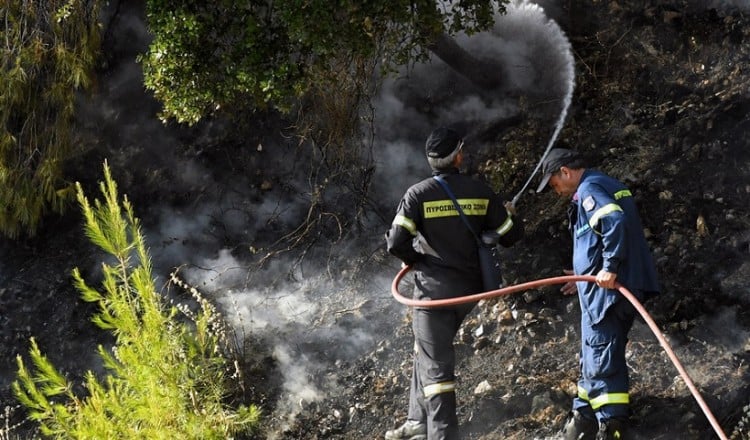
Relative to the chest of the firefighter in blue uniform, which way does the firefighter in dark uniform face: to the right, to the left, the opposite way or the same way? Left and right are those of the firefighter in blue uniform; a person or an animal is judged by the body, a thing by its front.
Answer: to the right

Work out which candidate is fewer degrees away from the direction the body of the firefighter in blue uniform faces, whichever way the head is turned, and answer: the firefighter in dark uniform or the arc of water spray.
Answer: the firefighter in dark uniform

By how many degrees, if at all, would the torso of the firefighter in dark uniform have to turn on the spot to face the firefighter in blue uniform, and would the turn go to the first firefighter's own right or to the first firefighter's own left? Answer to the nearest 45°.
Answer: approximately 90° to the first firefighter's own right

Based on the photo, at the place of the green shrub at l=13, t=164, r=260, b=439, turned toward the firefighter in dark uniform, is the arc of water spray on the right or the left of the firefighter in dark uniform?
left

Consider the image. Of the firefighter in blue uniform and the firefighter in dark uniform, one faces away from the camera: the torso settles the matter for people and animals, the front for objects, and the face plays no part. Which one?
the firefighter in dark uniform

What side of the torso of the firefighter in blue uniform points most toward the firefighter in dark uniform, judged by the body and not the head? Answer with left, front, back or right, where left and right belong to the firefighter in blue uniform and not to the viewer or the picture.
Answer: front

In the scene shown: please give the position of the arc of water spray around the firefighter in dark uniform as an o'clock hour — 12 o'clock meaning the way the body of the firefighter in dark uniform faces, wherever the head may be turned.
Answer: The arc of water spray is roughly at 1 o'clock from the firefighter in dark uniform.

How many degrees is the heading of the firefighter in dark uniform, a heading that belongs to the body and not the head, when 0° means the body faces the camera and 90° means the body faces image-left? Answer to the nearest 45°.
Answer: approximately 180°

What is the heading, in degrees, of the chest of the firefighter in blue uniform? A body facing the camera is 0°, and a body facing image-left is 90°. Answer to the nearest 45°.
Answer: approximately 90°

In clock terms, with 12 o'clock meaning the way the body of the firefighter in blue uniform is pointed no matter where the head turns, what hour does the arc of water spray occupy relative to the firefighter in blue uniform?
The arc of water spray is roughly at 3 o'clock from the firefighter in blue uniform.

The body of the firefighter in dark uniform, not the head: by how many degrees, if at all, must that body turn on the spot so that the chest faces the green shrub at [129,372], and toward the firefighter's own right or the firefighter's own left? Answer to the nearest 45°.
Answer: approximately 90° to the firefighter's own left

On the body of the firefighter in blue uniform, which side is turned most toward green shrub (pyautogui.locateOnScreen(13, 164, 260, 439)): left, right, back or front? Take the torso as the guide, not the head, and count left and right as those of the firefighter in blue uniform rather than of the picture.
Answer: front

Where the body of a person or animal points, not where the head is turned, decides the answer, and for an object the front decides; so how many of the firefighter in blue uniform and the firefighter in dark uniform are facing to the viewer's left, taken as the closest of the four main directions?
1

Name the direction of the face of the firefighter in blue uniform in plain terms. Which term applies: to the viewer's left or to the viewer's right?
to the viewer's left
